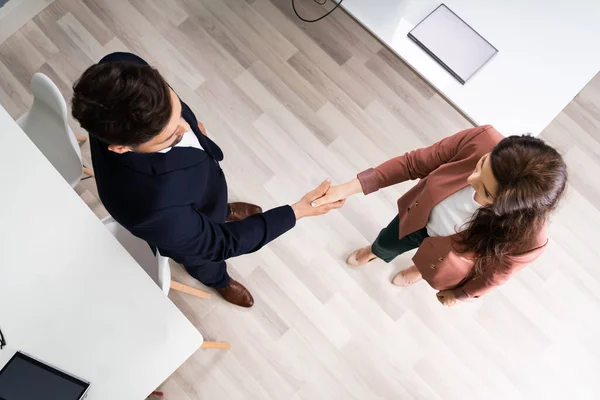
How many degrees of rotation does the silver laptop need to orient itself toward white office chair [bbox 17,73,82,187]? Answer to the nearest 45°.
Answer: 0° — it already faces it

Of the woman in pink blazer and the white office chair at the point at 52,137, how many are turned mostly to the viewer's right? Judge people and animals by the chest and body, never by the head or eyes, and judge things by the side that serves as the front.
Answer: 0

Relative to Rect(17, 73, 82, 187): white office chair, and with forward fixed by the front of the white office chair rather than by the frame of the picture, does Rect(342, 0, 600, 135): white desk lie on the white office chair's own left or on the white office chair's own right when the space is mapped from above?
on the white office chair's own left

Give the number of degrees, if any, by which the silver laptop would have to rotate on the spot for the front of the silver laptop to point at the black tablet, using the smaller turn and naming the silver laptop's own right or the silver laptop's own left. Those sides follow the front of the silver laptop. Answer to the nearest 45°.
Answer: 0° — it already faces it

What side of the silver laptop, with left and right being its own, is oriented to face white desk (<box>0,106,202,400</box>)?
front

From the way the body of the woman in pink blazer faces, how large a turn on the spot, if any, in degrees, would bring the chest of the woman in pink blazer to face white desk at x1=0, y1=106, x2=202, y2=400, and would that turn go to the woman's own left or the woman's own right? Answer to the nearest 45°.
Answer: approximately 45° to the woman's own right

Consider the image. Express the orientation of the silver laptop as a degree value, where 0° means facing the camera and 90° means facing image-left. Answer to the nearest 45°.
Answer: approximately 45°

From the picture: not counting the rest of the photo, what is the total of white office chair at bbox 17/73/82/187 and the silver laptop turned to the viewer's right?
0

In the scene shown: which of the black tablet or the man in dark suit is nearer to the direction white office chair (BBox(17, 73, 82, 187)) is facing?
the black tablet

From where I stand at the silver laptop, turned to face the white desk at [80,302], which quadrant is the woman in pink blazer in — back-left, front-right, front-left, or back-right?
front-left

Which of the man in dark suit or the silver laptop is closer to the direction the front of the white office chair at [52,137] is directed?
the man in dark suit

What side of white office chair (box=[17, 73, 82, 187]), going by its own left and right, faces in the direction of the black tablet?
front
